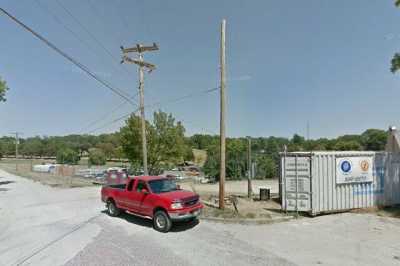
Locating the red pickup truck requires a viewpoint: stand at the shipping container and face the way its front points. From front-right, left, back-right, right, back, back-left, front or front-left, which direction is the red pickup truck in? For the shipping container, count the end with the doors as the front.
front

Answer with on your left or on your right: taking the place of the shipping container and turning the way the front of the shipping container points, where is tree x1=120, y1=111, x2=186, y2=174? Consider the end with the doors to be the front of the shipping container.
on your right

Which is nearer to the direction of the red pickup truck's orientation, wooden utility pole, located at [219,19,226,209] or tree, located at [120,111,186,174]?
the wooden utility pole

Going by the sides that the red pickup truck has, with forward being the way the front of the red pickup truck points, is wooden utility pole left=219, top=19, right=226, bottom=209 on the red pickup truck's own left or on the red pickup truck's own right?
on the red pickup truck's own left

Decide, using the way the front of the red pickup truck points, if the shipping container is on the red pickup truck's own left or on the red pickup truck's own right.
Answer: on the red pickup truck's own left

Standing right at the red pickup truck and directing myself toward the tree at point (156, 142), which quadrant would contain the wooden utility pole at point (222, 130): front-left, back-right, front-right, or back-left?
front-right

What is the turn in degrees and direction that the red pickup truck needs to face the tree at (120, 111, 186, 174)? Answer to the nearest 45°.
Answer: approximately 135° to its left

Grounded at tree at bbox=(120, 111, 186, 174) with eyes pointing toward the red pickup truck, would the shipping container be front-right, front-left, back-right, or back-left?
front-left

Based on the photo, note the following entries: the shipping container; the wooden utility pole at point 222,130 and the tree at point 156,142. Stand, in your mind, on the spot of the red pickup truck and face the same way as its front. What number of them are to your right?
0

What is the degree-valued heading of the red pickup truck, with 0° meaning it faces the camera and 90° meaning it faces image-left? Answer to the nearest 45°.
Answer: approximately 315°

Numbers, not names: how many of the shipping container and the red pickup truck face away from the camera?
0
